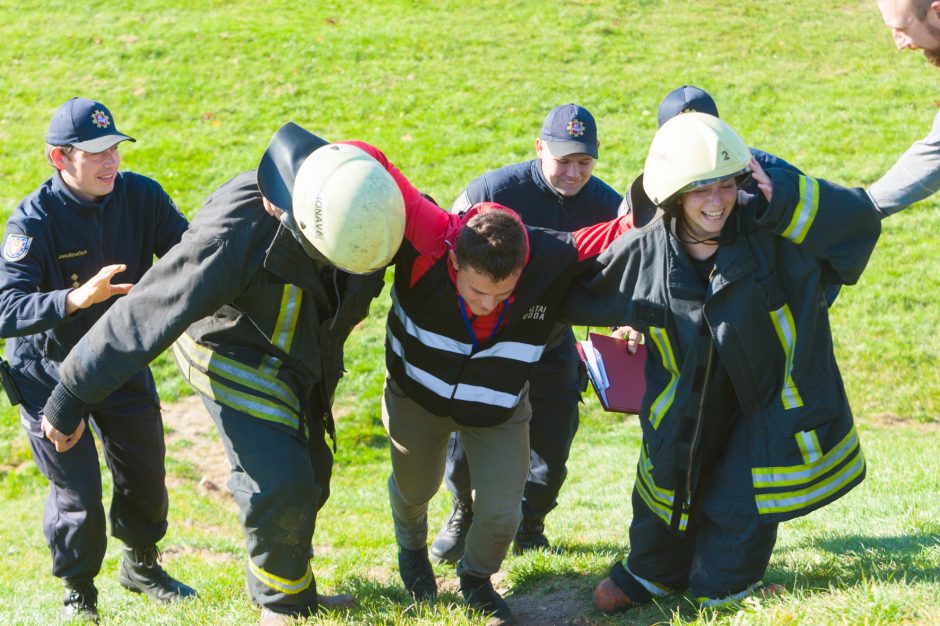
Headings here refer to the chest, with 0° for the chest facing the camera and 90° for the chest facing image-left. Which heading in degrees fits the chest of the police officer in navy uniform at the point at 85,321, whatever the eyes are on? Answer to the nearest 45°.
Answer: approximately 315°

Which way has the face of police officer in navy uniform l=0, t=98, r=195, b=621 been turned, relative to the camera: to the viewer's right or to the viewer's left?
to the viewer's right
